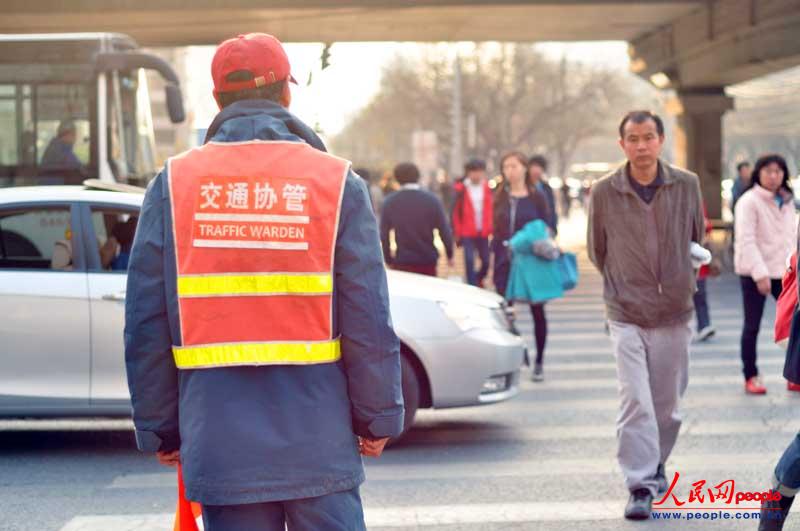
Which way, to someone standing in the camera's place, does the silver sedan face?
facing to the right of the viewer

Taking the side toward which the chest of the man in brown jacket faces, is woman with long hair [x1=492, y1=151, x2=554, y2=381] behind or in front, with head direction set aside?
behind

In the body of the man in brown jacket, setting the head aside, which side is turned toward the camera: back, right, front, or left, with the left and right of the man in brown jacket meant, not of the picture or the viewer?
front

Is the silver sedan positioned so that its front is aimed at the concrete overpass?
no

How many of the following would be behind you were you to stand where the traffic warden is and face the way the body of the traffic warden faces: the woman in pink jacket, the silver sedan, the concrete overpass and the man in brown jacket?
0

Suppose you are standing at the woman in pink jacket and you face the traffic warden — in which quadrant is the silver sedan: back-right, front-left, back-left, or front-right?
front-right

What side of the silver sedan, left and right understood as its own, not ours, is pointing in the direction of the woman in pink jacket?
front

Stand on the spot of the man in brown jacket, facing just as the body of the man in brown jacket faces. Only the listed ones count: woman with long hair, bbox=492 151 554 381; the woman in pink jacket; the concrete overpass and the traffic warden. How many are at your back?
3

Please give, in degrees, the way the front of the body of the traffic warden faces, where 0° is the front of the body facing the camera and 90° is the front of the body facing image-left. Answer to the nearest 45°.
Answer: approximately 180°

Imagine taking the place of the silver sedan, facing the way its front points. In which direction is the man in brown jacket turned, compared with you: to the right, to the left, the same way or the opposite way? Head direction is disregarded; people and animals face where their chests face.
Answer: to the right

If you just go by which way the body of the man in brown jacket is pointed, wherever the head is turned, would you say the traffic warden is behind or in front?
in front

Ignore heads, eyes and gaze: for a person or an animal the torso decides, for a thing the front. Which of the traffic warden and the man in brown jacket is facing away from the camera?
the traffic warden

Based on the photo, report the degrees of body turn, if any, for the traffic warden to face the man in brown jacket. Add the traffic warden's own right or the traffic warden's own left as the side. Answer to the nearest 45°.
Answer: approximately 45° to the traffic warden's own right

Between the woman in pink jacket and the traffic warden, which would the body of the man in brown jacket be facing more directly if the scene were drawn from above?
the traffic warden

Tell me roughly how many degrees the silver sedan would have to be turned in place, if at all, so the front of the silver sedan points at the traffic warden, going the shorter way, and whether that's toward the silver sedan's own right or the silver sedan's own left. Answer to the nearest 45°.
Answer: approximately 90° to the silver sedan's own right

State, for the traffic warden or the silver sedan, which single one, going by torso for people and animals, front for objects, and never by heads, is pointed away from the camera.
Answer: the traffic warden

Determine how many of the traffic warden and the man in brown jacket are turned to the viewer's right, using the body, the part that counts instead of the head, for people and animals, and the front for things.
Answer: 0

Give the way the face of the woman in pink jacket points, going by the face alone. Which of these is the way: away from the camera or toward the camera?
toward the camera

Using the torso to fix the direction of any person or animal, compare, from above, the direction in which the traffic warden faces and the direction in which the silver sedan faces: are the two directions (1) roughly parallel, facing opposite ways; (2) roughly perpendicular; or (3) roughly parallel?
roughly perpendicular

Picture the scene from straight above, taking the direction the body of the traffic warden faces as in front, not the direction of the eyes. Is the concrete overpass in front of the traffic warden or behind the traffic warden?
in front
